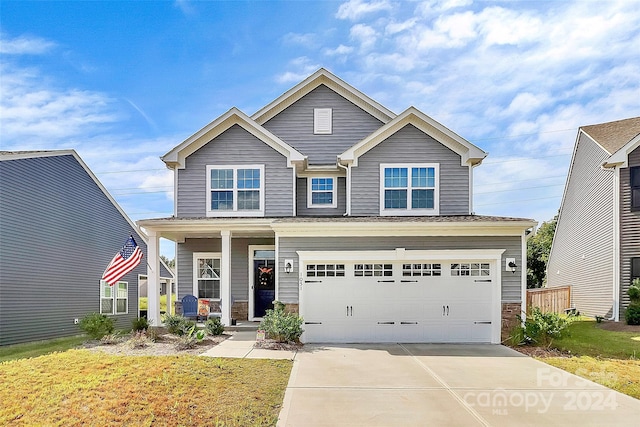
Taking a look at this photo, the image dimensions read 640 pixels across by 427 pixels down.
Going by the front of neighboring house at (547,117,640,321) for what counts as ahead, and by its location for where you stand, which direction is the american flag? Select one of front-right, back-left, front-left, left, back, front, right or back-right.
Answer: right

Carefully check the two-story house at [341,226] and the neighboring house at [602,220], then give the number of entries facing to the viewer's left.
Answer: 0

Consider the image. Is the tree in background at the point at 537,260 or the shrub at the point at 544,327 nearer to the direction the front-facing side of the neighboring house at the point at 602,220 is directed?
the shrub

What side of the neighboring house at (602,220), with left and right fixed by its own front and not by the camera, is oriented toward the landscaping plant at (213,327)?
right

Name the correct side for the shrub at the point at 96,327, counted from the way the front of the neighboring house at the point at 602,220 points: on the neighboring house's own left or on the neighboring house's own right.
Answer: on the neighboring house's own right

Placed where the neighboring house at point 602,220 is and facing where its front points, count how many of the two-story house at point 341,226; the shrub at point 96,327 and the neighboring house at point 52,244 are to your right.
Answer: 3

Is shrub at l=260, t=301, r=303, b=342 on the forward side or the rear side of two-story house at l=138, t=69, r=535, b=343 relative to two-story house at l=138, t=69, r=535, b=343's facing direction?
on the forward side

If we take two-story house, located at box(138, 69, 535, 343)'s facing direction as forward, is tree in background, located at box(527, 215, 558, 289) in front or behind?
behind

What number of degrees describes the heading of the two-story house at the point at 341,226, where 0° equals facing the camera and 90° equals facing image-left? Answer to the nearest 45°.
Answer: approximately 0°

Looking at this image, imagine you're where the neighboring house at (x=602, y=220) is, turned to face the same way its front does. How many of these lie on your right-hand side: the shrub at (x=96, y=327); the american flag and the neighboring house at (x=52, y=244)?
3

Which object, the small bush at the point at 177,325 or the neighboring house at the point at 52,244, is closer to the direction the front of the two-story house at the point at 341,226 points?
the small bush
